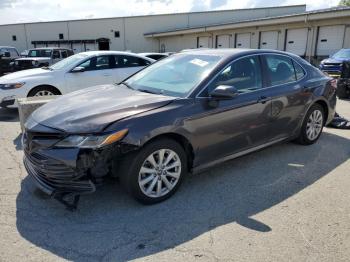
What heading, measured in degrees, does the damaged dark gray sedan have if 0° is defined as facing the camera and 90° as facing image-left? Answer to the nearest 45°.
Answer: approximately 45°

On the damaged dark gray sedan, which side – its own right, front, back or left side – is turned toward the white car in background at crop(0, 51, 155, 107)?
right
